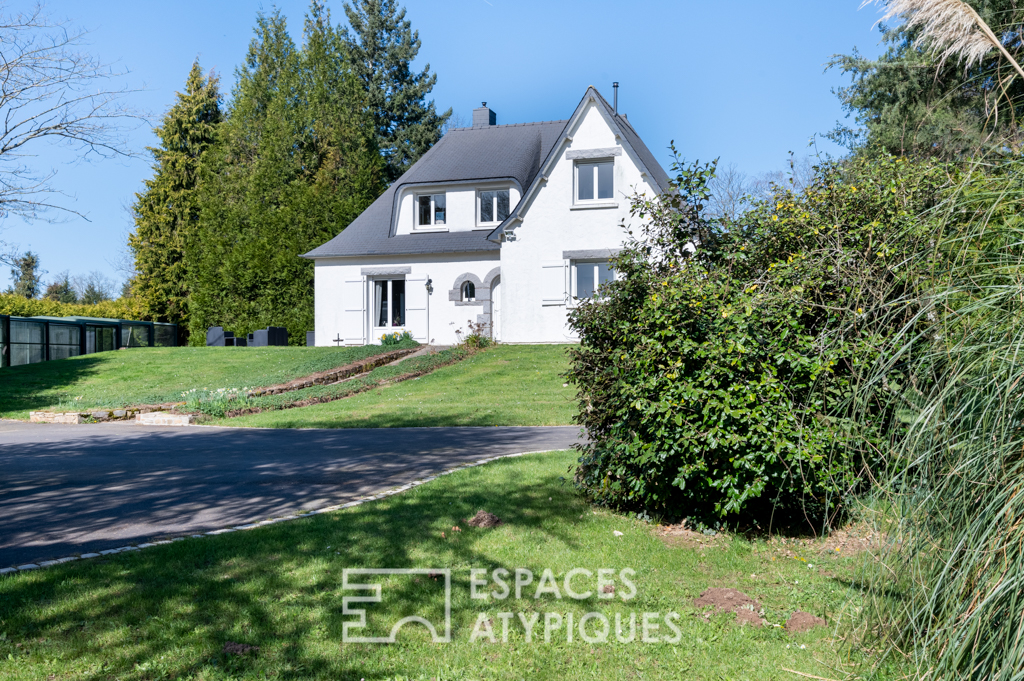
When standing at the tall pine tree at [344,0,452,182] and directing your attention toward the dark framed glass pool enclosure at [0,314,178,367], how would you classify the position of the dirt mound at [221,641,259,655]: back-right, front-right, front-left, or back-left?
front-left

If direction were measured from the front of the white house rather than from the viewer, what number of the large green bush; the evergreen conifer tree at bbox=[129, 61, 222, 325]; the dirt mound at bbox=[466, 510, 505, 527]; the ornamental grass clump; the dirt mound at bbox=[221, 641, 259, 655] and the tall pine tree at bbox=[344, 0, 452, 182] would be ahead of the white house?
4

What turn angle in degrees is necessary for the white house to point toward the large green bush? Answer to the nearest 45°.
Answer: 0° — it already faces it

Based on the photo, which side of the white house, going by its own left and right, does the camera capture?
front

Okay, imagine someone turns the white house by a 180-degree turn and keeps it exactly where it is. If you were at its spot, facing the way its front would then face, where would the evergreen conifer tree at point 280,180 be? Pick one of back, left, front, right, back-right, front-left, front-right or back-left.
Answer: front-left

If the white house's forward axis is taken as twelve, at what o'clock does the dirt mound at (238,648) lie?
The dirt mound is roughly at 12 o'clock from the white house.

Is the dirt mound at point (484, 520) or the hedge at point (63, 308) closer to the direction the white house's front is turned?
the dirt mound

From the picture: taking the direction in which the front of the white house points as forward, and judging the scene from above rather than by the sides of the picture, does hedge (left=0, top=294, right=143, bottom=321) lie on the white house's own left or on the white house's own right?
on the white house's own right

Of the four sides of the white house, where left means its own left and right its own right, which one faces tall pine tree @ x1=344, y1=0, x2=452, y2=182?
back

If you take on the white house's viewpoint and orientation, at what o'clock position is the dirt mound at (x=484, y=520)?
The dirt mound is roughly at 12 o'clock from the white house.

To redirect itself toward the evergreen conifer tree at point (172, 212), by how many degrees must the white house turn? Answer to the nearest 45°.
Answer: approximately 135° to its right

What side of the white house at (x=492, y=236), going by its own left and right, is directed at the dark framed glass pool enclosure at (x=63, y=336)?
right

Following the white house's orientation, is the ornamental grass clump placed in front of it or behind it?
in front
